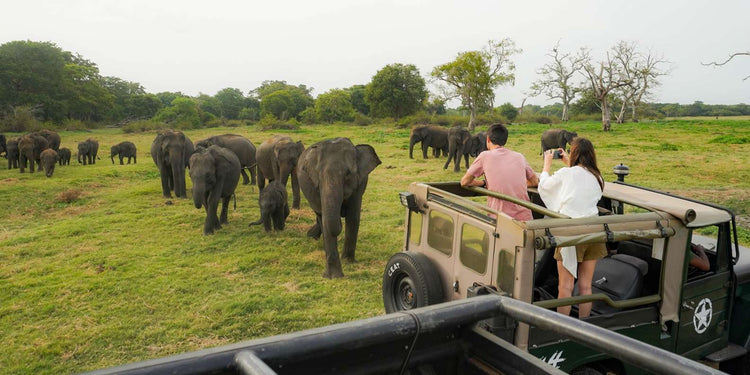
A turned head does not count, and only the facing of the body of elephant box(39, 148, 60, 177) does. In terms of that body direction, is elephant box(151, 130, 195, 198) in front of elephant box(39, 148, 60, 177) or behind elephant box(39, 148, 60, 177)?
in front

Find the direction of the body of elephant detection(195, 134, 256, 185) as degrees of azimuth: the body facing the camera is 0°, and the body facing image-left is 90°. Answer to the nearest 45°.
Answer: approximately 90°

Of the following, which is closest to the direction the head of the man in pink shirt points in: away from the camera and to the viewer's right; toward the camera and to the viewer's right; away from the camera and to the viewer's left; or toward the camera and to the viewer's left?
away from the camera and to the viewer's left

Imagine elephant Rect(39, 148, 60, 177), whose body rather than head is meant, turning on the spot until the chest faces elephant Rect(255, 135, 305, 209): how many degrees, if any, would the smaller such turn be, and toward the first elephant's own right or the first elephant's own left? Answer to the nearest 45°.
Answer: approximately 45° to the first elephant's own left

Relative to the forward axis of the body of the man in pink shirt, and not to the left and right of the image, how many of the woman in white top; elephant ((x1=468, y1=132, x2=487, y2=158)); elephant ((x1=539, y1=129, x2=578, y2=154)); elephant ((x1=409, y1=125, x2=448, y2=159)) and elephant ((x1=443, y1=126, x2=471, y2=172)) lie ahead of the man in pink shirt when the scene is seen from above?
4

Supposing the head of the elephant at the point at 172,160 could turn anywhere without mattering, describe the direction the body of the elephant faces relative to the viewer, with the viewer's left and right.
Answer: facing the viewer

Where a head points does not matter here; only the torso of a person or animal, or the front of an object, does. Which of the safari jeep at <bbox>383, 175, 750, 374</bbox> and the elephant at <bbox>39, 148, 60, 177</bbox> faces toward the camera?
the elephant

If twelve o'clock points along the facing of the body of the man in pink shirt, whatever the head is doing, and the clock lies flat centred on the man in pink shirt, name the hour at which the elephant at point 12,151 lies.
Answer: The elephant is roughly at 10 o'clock from the man in pink shirt.

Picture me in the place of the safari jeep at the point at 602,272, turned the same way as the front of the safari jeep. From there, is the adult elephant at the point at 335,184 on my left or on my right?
on my left

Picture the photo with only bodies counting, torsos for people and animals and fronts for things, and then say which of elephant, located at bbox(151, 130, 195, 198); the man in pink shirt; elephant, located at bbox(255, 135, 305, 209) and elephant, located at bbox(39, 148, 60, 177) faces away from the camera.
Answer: the man in pink shirt

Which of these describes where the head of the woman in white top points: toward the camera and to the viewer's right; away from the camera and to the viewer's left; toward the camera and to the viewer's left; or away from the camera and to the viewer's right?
away from the camera and to the viewer's left

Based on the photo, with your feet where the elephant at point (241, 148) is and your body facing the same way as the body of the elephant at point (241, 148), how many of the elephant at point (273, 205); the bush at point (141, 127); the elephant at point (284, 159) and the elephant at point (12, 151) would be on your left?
2

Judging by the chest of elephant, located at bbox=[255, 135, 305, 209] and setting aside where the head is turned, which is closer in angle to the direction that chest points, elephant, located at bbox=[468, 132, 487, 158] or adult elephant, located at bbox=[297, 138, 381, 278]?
the adult elephant

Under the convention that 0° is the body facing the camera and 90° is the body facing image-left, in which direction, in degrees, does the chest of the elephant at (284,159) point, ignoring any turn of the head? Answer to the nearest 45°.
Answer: approximately 315°

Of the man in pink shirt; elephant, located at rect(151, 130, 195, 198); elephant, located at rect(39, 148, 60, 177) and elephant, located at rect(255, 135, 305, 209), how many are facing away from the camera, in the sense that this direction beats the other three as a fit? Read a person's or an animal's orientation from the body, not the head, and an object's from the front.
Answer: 1

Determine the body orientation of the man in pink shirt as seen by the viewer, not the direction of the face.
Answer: away from the camera

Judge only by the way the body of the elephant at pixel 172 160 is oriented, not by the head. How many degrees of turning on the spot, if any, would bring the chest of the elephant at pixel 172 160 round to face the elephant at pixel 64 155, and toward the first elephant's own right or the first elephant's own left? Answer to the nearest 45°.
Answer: approximately 180°

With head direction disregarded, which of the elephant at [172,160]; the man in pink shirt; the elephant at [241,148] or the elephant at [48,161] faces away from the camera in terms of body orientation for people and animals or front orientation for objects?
the man in pink shirt

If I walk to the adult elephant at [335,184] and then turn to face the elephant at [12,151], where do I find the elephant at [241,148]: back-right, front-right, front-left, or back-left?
front-right

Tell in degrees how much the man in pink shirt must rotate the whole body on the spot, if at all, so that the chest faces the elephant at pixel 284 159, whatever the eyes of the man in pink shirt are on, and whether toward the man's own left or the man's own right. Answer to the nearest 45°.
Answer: approximately 45° to the man's own left

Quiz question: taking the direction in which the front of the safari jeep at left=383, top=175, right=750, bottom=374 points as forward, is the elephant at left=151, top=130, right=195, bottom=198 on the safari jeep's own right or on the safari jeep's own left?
on the safari jeep's own left

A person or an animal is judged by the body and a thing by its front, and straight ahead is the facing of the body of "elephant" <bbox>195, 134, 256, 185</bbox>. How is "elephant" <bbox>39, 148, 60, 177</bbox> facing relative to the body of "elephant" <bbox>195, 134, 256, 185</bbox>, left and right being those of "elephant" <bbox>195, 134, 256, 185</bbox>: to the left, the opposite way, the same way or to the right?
to the left
